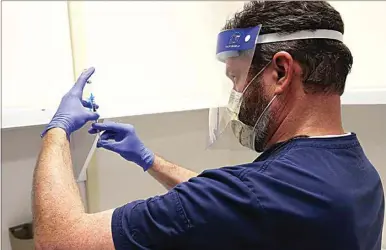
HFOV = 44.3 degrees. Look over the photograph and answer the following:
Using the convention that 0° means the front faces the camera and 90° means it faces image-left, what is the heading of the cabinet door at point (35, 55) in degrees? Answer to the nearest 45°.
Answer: approximately 0°

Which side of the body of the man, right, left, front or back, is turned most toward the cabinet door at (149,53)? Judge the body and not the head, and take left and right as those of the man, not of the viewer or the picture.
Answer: front

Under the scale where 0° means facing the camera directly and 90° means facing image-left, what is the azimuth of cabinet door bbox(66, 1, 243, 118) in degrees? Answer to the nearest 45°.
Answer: approximately 0°

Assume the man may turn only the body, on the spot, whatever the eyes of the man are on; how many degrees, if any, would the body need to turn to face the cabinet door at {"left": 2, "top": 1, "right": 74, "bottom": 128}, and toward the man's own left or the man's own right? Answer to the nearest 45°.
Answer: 0° — they already face it

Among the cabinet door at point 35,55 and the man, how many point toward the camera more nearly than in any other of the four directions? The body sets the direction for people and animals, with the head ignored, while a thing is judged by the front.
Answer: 1

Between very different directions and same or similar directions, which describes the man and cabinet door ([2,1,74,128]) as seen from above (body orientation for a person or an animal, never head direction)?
very different directions

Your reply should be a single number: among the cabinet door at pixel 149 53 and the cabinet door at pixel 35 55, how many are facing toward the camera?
2

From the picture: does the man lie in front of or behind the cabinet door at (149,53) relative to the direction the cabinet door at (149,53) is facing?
in front

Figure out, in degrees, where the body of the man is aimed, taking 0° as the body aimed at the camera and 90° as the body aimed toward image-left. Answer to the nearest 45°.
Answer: approximately 135°
